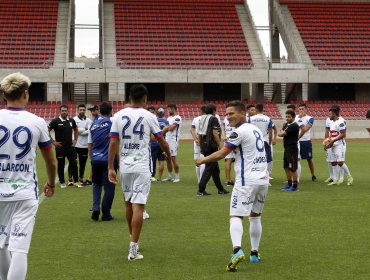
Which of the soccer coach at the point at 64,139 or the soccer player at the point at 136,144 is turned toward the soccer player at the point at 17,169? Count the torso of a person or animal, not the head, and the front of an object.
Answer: the soccer coach at the point at 64,139

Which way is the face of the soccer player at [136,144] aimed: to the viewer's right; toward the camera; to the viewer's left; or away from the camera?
away from the camera

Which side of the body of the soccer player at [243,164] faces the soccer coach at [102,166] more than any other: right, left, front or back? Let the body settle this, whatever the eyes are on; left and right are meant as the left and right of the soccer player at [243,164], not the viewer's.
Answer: front

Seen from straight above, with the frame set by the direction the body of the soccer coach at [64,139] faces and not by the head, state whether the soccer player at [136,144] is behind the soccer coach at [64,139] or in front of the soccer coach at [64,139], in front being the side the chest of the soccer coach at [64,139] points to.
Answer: in front

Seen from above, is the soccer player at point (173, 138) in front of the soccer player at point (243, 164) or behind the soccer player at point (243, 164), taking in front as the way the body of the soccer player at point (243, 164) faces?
in front

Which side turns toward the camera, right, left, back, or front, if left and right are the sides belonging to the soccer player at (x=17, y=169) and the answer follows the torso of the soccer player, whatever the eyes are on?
back

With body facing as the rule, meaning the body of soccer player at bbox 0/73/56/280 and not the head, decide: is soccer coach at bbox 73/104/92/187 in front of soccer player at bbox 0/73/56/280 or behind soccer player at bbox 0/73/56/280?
in front

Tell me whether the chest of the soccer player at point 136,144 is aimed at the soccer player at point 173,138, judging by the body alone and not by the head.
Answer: yes

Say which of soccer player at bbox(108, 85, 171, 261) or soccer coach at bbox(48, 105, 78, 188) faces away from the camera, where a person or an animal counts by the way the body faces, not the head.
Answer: soccer player at bbox(108, 85, 171, 261)

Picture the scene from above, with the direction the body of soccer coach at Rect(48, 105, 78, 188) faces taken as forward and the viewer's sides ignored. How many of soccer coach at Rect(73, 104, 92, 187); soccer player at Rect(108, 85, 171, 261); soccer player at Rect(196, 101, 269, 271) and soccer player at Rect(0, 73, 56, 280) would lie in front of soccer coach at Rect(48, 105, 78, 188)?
3

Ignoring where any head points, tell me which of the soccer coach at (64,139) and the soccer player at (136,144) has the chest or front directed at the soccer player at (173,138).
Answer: the soccer player at (136,144)

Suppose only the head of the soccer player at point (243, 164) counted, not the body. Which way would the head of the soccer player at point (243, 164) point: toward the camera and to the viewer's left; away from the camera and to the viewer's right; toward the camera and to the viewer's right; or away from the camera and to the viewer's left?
toward the camera and to the viewer's left

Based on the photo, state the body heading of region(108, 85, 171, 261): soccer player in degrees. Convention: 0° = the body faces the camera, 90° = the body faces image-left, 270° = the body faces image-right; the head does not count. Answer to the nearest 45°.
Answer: approximately 180°

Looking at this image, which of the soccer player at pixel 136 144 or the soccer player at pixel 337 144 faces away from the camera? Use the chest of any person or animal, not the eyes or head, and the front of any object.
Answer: the soccer player at pixel 136 144

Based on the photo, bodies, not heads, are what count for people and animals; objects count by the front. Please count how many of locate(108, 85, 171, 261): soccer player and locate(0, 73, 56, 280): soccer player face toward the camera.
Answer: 0

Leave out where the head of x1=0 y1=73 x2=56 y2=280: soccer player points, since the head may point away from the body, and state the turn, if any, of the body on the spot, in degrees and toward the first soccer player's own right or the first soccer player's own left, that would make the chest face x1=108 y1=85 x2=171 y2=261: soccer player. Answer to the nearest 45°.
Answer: approximately 45° to the first soccer player's own right
